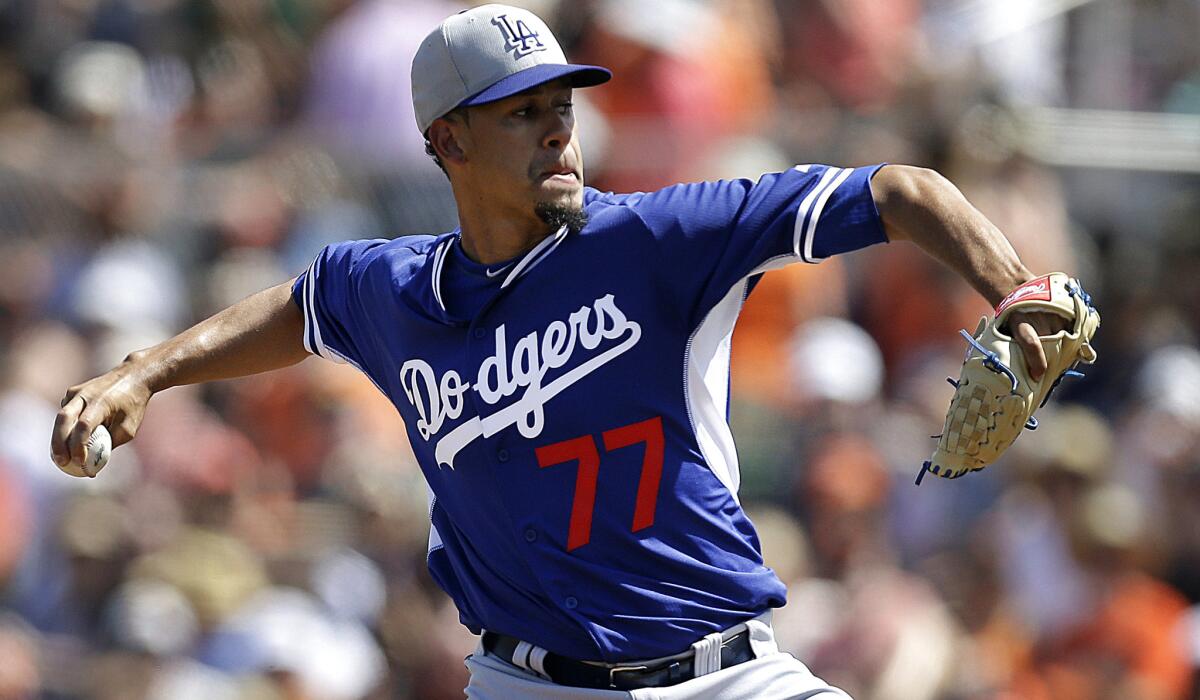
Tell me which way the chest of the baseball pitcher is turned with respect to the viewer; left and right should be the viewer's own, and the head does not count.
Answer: facing the viewer
